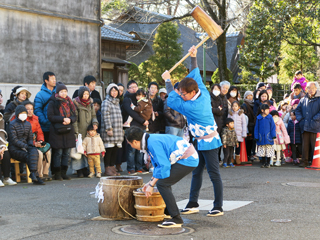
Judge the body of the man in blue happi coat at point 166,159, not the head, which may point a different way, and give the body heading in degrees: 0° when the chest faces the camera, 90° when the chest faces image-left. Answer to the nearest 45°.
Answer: approximately 90°

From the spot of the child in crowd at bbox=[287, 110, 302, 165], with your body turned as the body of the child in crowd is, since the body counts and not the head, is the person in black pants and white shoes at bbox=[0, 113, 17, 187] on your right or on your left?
on your right

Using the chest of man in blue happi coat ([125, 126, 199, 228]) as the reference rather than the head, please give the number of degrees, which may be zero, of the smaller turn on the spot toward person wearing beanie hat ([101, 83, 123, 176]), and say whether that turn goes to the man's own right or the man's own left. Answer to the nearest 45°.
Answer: approximately 90° to the man's own right

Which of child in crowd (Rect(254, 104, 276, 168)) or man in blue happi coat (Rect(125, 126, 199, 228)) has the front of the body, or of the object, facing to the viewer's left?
the man in blue happi coat

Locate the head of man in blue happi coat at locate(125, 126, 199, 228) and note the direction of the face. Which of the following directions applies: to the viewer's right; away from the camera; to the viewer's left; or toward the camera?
to the viewer's left

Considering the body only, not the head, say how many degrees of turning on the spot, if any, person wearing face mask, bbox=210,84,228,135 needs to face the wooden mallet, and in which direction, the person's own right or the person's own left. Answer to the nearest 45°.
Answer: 0° — they already face it

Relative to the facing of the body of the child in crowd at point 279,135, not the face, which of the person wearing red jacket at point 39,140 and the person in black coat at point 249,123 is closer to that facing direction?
the person wearing red jacket

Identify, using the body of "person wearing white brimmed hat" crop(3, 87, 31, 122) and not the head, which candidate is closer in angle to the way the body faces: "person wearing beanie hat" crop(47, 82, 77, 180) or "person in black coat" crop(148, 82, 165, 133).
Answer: the person wearing beanie hat

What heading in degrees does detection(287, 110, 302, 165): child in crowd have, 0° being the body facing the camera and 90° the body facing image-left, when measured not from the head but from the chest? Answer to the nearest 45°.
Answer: approximately 0°

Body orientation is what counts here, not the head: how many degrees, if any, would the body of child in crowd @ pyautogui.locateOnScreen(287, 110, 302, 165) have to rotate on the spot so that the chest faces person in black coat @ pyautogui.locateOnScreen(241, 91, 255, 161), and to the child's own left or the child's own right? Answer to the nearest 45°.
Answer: approximately 90° to the child's own right

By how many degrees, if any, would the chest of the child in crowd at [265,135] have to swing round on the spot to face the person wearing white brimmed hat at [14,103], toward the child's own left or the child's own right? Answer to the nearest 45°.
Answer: approximately 45° to the child's own right
